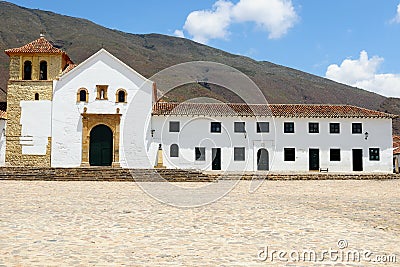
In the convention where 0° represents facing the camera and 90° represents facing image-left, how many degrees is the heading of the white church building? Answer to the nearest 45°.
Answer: approximately 0°
